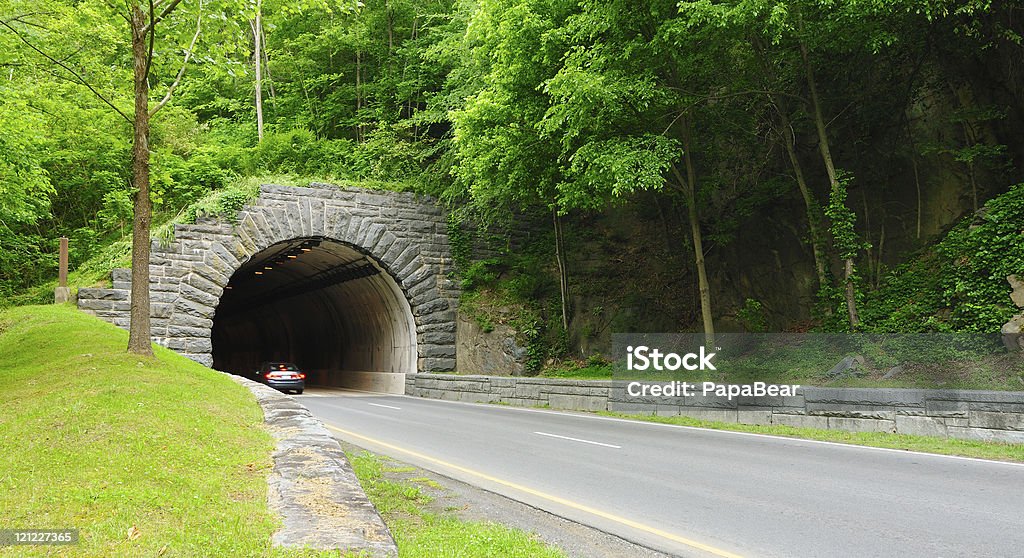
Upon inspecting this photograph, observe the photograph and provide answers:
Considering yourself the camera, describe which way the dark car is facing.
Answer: facing away from the viewer and to the left of the viewer

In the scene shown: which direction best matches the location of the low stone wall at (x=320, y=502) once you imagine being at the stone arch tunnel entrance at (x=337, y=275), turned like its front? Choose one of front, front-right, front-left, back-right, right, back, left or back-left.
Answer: front-right

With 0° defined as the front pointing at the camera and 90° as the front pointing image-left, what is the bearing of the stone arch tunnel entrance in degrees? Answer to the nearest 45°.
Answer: approximately 315°

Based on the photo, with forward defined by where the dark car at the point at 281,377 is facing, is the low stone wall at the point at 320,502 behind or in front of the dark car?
behind

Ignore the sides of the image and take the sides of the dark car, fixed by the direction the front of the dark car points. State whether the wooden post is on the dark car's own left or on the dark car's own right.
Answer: on the dark car's own left

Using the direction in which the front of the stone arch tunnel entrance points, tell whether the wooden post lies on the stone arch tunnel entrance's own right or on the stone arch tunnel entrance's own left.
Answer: on the stone arch tunnel entrance's own right
